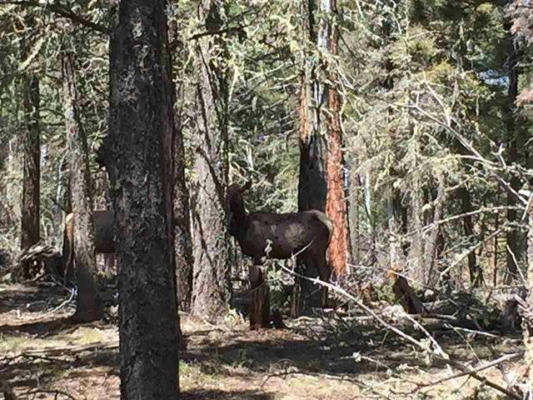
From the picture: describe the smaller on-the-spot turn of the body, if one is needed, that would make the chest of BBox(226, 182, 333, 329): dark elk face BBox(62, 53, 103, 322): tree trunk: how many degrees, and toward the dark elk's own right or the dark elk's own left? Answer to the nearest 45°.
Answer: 0° — it already faces it

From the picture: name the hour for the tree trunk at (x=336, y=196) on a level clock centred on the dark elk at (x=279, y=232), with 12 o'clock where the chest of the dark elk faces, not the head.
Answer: The tree trunk is roughly at 4 o'clock from the dark elk.

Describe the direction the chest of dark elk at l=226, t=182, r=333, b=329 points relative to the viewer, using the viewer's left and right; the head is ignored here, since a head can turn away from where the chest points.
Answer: facing to the left of the viewer

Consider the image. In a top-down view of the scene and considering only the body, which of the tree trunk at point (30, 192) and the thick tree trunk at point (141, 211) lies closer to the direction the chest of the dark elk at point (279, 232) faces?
the tree trunk

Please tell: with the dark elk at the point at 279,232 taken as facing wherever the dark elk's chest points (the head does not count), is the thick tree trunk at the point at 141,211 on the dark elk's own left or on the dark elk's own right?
on the dark elk's own left

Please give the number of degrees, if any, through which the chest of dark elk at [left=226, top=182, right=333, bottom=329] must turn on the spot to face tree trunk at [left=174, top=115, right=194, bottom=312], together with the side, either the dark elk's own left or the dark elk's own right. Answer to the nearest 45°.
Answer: approximately 45° to the dark elk's own left
